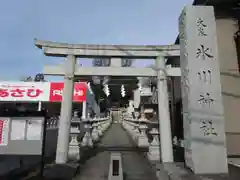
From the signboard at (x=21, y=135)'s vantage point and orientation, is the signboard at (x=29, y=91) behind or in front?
behind

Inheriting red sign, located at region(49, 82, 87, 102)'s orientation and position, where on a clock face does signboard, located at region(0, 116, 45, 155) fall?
The signboard is roughly at 12 o'clock from the red sign.

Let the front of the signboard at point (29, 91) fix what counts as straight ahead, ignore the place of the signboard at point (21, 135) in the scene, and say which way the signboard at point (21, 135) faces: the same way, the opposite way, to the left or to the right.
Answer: the same way

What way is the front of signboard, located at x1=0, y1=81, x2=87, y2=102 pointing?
toward the camera

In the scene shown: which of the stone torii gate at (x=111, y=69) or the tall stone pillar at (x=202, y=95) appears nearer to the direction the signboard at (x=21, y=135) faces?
the tall stone pillar

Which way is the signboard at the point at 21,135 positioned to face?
toward the camera

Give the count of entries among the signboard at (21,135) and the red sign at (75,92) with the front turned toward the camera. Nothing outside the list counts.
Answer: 2

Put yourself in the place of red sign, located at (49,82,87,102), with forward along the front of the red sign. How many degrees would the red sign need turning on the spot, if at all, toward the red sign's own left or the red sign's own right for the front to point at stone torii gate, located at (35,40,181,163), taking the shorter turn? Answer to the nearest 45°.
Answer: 0° — it already faces it
